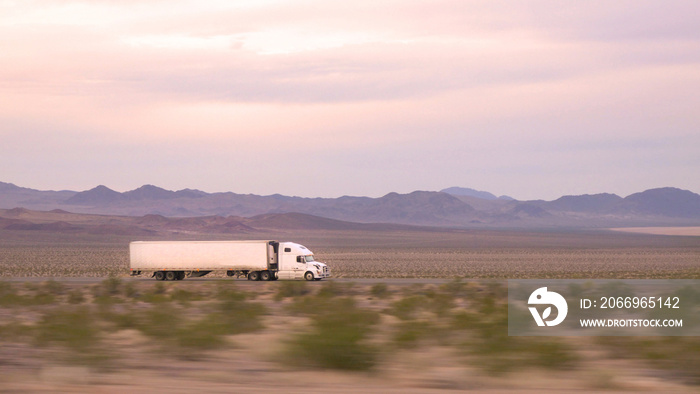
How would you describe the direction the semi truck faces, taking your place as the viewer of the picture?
facing to the right of the viewer
